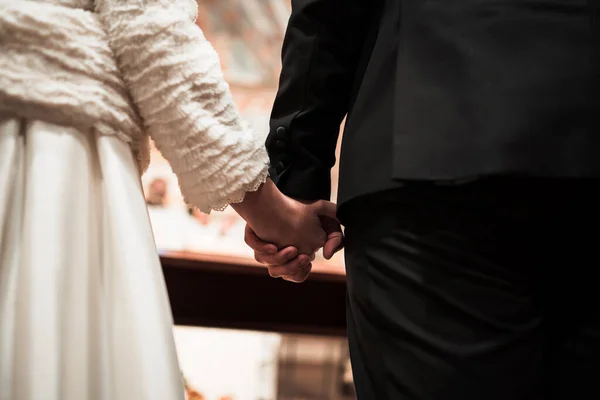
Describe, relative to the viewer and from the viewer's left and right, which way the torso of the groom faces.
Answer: facing away from the viewer

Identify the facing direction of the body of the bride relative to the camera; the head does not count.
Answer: away from the camera

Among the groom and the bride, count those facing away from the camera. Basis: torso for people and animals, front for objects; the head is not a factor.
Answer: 2
